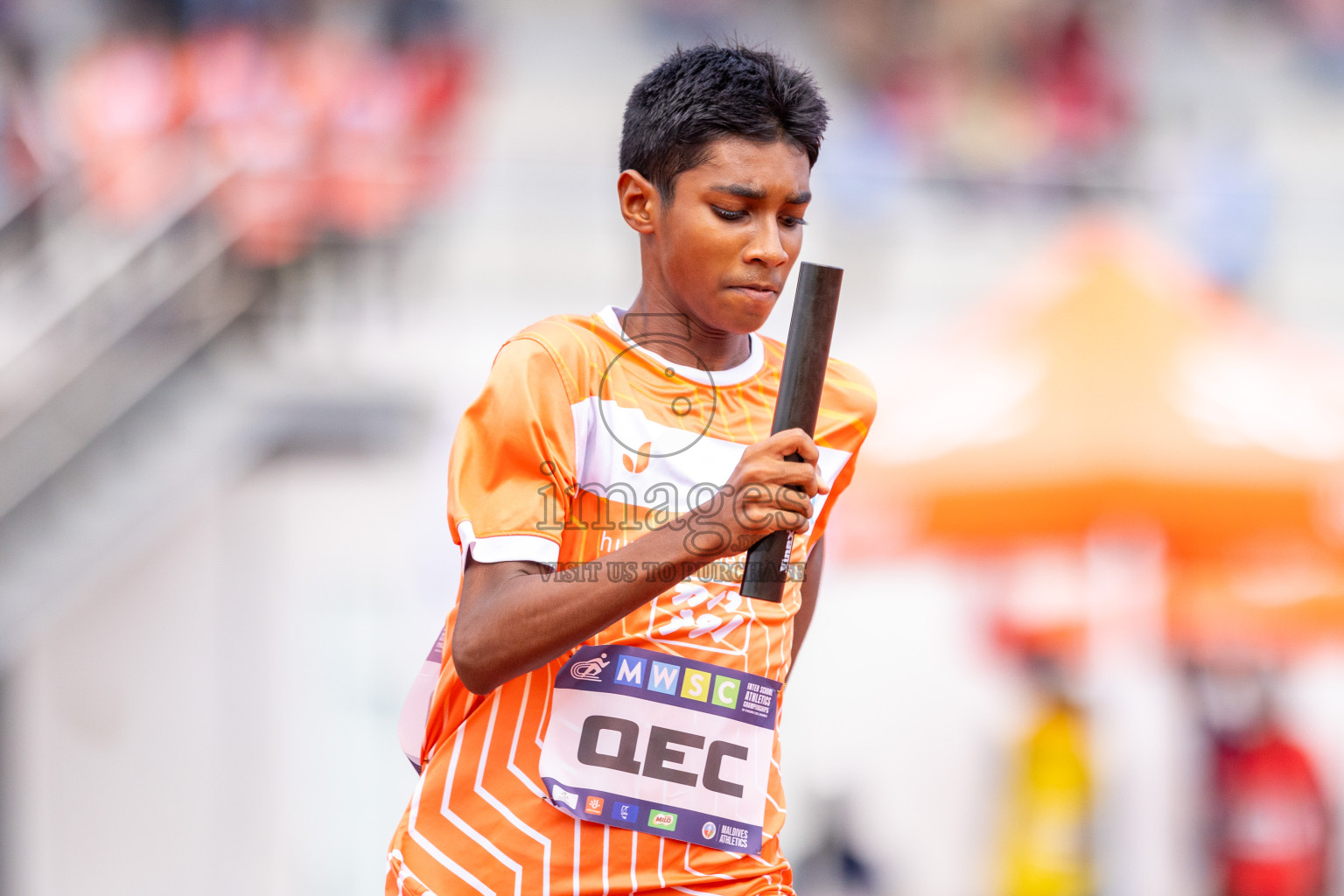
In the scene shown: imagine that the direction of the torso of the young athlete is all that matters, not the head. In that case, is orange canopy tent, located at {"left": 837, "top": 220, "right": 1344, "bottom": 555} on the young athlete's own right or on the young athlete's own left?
on the young athlete's own left

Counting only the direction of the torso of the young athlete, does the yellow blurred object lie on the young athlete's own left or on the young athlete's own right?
on the young athlete's own left

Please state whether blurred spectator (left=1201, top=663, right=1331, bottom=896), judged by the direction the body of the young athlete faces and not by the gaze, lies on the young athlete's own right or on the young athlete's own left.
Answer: on the young athlete's own left

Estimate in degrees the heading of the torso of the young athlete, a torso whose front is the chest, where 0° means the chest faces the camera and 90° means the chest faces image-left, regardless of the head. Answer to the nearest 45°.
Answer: approximately 315°
